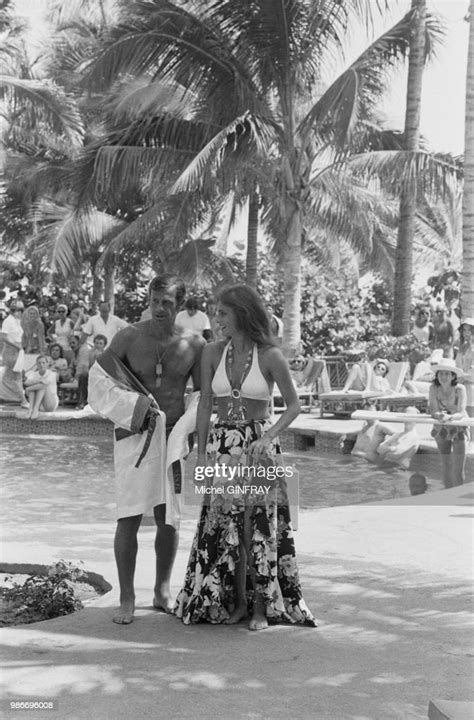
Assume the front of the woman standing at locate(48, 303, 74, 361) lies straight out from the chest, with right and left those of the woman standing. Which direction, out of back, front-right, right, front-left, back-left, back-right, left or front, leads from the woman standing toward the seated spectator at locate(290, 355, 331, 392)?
front-left

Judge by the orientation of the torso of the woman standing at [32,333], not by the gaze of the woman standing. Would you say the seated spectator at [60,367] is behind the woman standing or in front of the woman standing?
in front

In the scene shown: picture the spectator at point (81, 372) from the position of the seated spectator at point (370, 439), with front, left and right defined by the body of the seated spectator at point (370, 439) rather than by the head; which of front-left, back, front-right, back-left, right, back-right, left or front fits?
right

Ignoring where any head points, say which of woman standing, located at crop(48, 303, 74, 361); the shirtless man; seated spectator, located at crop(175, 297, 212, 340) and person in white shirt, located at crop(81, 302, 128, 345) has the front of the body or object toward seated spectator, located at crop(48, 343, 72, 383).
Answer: the woman standing

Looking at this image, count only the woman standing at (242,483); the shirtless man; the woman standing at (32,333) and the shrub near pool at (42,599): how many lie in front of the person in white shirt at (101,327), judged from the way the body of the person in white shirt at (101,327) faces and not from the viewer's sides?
3

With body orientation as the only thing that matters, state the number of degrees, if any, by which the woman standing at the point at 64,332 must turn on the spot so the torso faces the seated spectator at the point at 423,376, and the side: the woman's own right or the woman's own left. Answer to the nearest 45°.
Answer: approximately 45° to the woman's own left

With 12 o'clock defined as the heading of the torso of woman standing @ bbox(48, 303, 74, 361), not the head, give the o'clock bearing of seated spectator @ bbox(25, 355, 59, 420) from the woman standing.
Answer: The seated spectator is roughly at 12 o'clock from the woman standing.

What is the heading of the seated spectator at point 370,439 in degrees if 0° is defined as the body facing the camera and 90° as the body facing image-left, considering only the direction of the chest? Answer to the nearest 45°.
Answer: approximately 45°

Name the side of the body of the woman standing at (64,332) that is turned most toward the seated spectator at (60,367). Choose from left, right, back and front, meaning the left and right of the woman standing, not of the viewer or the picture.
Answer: front

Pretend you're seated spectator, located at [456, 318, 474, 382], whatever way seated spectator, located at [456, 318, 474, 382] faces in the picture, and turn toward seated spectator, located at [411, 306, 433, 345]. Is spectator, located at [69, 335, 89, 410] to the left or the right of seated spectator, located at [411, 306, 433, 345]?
left

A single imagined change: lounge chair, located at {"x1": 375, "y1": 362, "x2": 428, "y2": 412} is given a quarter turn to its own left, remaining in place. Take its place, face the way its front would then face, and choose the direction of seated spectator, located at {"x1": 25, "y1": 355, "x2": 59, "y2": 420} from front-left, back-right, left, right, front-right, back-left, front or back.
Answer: back-right
